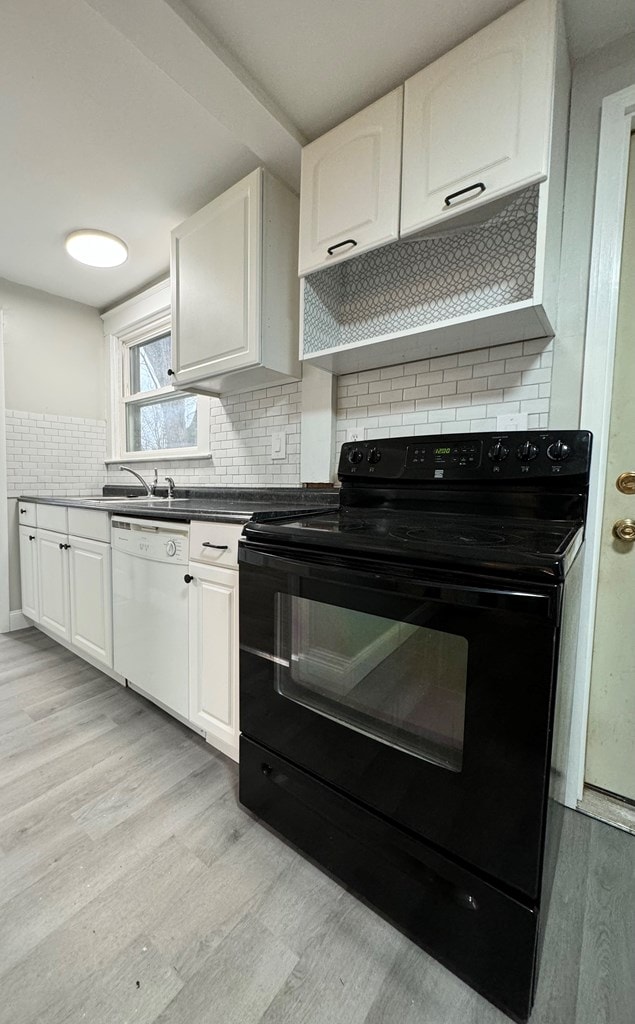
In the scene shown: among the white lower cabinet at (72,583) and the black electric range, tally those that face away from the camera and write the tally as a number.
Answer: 0

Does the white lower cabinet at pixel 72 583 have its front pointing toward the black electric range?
no

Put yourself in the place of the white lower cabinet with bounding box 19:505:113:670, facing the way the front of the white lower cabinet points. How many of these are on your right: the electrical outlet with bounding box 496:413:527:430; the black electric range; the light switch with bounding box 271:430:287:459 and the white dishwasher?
0

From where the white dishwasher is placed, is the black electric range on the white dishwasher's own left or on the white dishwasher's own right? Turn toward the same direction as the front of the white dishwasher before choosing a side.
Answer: on the white dishwasher's own left

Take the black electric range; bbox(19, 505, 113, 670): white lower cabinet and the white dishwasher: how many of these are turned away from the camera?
0

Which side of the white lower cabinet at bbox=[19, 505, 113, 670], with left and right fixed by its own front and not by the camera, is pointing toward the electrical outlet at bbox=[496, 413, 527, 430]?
left

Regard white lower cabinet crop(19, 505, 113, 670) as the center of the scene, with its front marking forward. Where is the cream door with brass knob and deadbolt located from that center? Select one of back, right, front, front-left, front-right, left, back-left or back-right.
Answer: left

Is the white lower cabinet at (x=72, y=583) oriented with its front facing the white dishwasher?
no

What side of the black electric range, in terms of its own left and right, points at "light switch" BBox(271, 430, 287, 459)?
right

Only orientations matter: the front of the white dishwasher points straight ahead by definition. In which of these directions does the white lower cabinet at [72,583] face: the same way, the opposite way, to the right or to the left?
the same way

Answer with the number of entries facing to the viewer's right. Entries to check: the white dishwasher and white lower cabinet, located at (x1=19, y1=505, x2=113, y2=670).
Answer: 0

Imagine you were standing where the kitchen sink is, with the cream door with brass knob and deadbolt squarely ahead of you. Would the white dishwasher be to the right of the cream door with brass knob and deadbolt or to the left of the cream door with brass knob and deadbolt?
right

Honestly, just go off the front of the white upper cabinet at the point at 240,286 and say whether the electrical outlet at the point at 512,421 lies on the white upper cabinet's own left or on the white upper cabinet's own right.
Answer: on the white upper cabinet's own left

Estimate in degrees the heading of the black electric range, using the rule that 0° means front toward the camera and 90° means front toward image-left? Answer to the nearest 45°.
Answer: approximately 45°

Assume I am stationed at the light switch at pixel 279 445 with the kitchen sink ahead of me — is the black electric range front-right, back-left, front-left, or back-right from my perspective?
back-left

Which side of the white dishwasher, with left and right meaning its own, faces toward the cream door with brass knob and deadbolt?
left

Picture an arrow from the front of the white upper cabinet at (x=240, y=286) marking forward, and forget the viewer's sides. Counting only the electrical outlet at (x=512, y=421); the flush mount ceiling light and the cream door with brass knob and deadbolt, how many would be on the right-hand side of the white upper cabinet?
1

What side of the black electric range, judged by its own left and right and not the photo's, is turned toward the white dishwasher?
right

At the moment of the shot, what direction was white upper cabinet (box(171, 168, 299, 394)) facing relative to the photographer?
facing the viewer and to the left of the viewer
